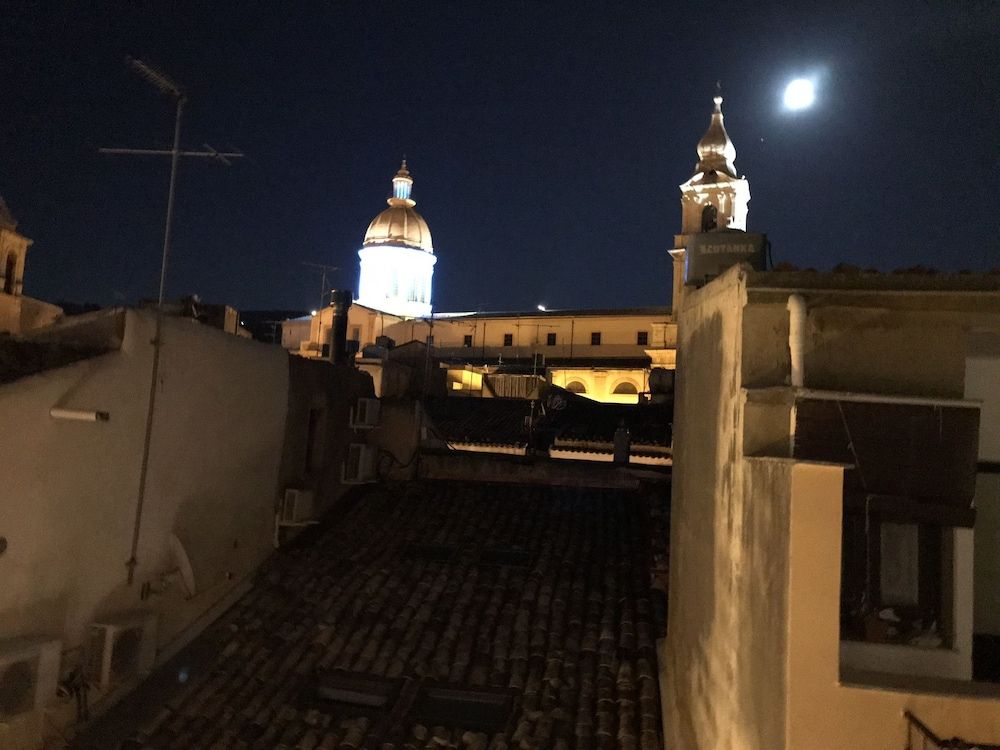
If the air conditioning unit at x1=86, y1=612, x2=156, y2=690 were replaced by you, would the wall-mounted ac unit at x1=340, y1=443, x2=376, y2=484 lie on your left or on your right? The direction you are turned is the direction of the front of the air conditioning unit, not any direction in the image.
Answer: on your left

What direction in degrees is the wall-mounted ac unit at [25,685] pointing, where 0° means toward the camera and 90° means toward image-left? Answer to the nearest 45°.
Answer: approximately 270°

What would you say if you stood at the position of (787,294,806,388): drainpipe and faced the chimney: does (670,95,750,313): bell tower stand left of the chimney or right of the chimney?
right

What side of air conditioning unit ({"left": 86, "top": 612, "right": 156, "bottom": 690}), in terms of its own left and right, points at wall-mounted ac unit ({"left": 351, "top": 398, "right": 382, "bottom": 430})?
left

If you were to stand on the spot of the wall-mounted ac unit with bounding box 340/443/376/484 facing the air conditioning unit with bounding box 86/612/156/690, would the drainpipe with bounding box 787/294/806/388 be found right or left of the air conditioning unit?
left

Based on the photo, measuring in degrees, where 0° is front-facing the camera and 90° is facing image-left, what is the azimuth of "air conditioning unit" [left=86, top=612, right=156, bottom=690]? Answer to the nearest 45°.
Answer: approximately 315°

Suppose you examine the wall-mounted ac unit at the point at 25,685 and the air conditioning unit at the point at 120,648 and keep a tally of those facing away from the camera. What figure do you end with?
0

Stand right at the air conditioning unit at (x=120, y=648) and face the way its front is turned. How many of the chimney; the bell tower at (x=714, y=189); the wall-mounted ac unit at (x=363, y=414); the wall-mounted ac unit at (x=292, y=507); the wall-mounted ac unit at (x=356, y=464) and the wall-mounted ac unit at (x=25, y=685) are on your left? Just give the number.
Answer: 5

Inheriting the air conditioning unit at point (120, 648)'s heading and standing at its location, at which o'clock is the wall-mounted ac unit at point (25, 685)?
The wall-mounted ac unit is roughly at 3 o'clock from the air conditioning unit.
